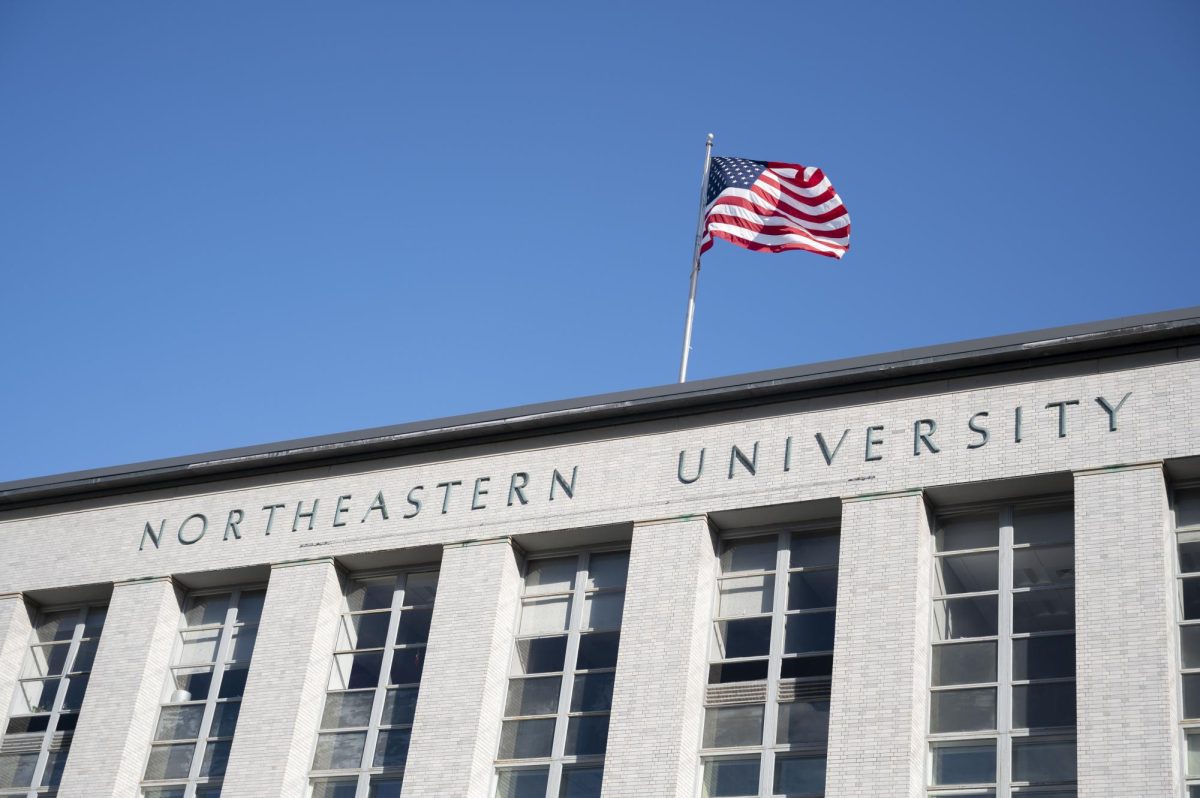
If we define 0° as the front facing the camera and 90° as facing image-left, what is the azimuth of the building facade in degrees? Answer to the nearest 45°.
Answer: approximately 45°
